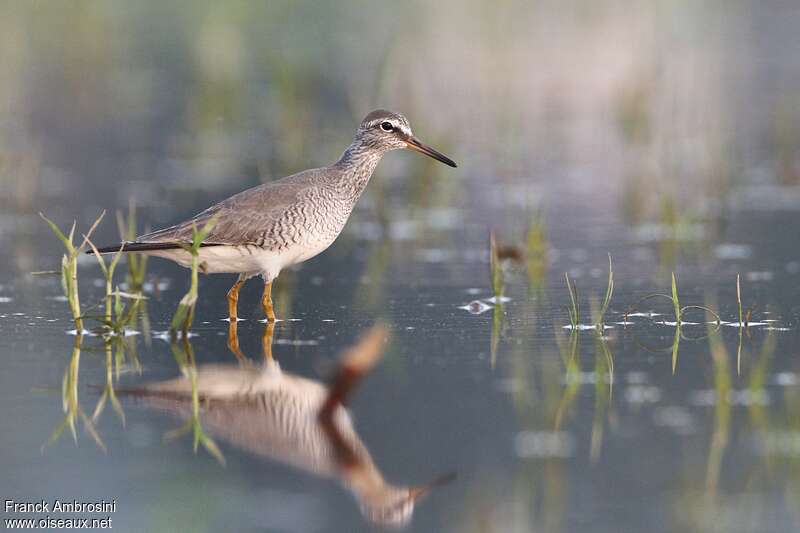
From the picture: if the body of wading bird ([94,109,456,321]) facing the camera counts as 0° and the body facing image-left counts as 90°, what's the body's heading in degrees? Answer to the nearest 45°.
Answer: approximately 270°

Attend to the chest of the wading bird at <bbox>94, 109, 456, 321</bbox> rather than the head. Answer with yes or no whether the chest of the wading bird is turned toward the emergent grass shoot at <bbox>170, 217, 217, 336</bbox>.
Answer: no
